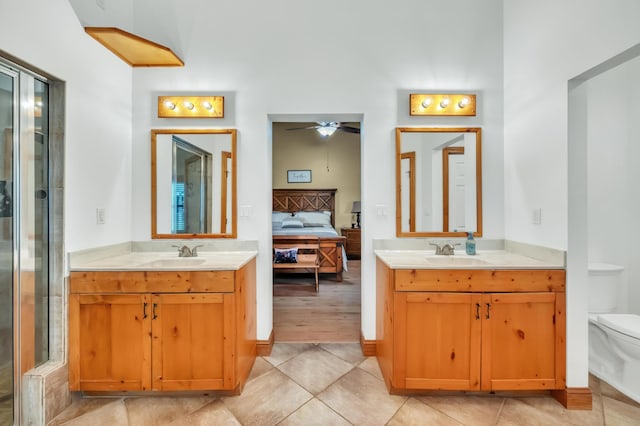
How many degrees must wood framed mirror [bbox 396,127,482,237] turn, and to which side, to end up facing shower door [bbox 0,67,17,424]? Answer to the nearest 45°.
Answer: approximately 45° to its right

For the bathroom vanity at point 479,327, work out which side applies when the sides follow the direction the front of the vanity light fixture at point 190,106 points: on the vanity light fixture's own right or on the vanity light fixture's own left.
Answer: on the vanity light fixture's own left

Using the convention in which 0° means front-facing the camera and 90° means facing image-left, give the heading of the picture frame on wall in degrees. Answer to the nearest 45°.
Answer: approximately 0°

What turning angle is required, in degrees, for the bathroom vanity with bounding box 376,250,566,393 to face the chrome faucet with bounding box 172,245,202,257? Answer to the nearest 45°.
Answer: approximately 90° to its right
